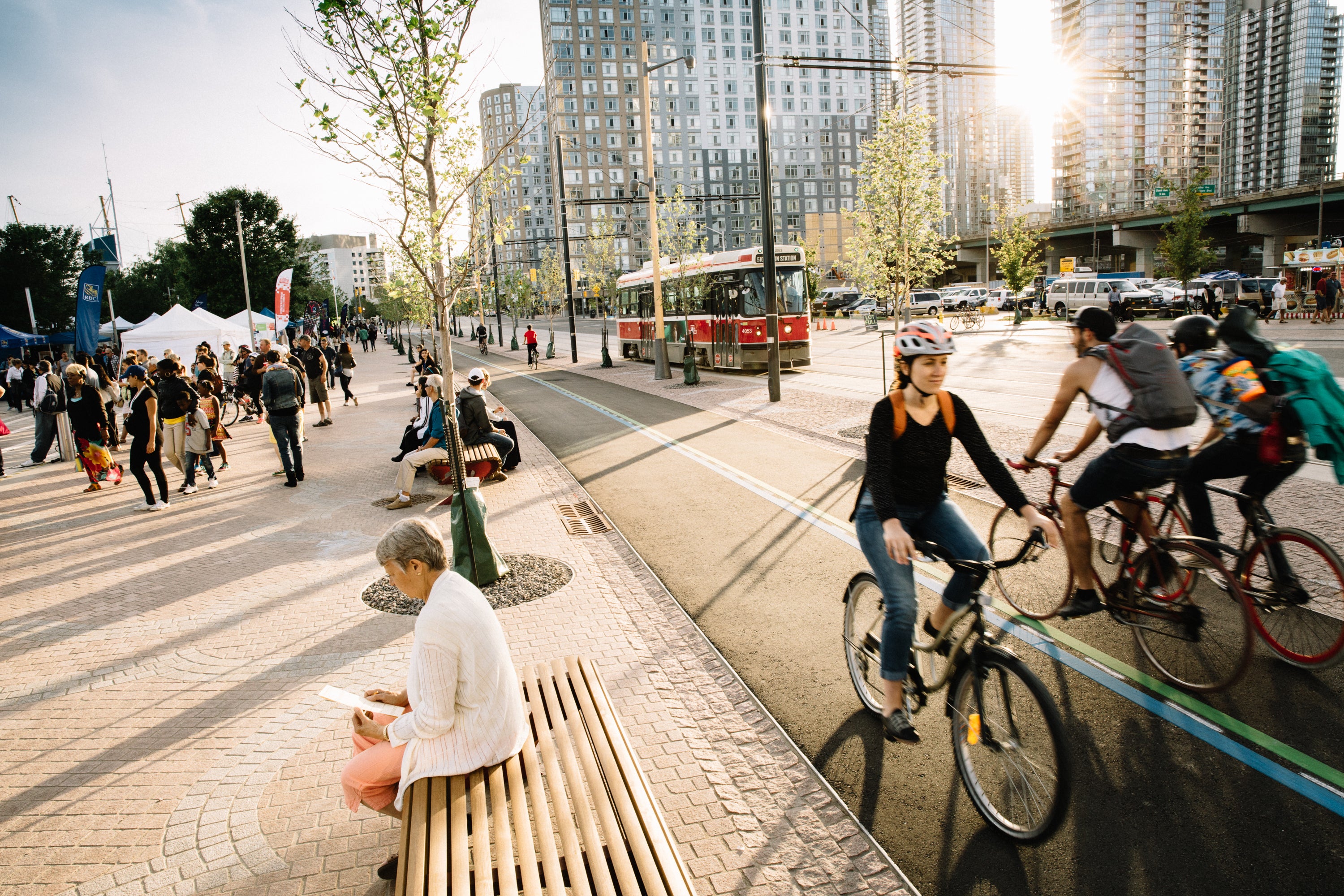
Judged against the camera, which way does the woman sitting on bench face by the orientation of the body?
to the viewer's left

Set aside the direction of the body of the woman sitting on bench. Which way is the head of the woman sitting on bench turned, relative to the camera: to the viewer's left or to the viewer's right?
to the viewer's left

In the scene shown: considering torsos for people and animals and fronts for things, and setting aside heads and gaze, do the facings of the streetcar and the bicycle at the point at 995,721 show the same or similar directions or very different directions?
same or similar directions

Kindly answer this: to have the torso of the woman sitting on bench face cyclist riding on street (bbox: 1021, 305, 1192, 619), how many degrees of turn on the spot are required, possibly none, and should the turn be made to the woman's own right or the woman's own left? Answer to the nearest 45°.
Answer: approximately 180°

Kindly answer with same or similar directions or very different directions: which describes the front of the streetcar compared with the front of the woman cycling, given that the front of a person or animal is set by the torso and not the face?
same or similar directions

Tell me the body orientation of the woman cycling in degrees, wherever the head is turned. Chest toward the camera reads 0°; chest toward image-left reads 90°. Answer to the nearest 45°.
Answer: approximately 315°

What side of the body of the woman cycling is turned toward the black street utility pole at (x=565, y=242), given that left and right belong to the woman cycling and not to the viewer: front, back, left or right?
back

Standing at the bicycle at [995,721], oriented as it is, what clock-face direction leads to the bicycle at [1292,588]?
the bicycle at [1292,588] is roughly at 9 o'clock from the bicycle at [995,721].

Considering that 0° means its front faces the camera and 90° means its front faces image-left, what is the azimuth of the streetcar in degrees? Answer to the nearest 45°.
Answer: approximately 315°

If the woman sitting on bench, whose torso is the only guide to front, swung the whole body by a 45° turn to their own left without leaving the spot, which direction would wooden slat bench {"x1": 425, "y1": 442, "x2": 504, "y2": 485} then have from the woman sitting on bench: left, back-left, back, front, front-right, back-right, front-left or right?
back-right

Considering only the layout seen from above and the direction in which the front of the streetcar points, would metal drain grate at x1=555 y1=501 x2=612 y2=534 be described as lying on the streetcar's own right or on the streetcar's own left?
on the streetcar's own right

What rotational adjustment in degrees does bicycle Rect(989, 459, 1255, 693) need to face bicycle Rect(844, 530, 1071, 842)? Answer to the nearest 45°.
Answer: approximately 135° to its left

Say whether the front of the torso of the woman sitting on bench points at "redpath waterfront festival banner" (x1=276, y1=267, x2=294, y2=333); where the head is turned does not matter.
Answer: no

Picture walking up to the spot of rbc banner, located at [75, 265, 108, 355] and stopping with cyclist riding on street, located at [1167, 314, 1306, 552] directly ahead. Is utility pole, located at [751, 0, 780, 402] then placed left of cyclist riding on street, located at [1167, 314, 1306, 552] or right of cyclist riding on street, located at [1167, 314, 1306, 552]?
left

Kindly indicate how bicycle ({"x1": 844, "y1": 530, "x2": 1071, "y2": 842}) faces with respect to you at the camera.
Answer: facing the viewer and to the right of the viewer
